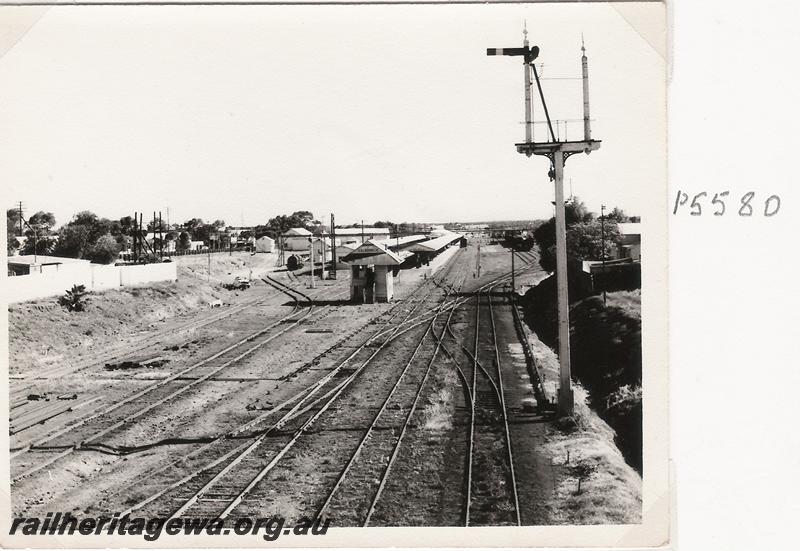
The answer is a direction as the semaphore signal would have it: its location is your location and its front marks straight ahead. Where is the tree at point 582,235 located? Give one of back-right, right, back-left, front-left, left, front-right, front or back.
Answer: back

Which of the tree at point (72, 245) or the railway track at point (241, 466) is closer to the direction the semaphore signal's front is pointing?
the railway track

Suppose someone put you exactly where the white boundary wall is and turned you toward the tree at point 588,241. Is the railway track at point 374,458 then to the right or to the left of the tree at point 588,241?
right

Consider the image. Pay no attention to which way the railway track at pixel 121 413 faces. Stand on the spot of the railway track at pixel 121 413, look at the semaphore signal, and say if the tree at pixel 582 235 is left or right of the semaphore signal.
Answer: left

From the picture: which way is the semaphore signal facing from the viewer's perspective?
toward the camera

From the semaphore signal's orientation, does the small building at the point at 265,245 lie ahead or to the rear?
to the rear

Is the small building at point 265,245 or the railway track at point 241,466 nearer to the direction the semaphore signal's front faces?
the railway track
